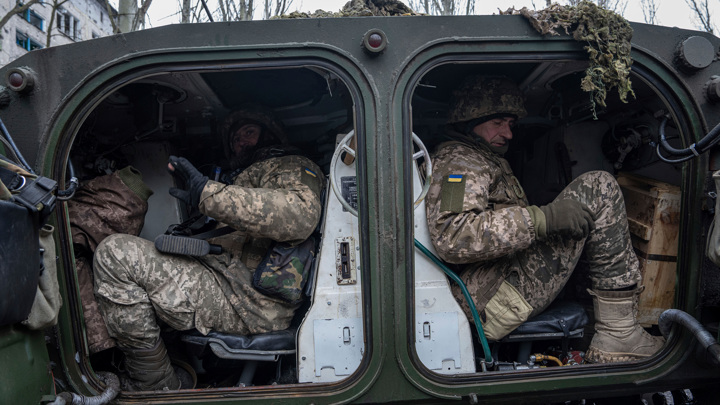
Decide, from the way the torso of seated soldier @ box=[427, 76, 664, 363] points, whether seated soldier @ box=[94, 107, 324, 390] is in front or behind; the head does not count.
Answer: behind

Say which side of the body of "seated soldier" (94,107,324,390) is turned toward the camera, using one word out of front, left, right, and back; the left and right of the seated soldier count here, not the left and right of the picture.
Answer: left

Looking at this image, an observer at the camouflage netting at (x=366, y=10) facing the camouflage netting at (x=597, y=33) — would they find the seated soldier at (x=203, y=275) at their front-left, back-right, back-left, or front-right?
back-right

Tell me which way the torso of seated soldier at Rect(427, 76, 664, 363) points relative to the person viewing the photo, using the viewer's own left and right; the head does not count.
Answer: facing to the right of the viewer

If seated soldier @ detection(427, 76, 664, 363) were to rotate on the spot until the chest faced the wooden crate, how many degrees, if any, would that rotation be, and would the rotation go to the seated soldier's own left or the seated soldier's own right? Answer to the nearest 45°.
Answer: approximately 45° to the seated soldier's own left

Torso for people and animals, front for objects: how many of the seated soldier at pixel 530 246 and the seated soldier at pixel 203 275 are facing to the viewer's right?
1

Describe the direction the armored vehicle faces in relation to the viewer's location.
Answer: facing away from the viewer

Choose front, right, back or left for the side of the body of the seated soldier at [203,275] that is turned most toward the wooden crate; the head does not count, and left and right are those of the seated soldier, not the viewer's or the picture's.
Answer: back
